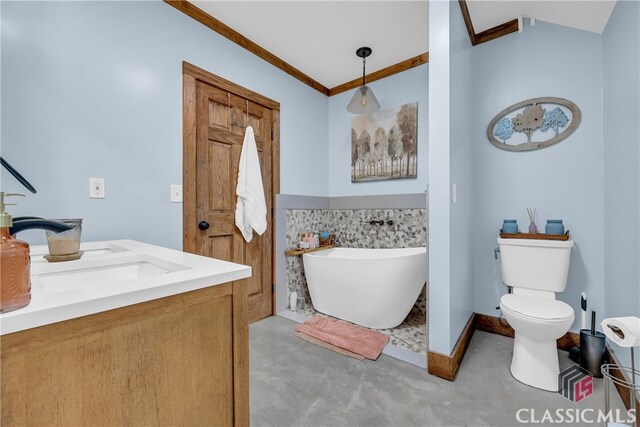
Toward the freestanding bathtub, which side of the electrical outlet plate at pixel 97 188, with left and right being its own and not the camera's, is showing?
left

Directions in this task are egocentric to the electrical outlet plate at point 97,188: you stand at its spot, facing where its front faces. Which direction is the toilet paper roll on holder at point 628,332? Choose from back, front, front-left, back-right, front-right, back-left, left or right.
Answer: front-left

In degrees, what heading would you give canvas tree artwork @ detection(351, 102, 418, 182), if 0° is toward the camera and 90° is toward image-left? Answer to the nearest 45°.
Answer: approximately 45°

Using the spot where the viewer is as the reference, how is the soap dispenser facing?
facing to the right of the viewer

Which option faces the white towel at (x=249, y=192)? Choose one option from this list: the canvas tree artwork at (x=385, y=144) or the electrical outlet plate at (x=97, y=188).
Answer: the canvas tree artwork

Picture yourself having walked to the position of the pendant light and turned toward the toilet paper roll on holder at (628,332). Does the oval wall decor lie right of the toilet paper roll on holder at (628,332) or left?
left

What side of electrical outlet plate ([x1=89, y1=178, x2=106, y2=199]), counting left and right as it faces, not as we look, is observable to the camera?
front

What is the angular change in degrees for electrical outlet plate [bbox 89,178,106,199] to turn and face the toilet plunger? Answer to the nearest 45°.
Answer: approximately 45° to its left

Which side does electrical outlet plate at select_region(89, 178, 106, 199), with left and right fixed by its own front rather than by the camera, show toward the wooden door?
left

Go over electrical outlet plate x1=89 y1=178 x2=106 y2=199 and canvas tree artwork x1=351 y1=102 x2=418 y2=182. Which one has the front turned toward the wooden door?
the canvas tree artwork
